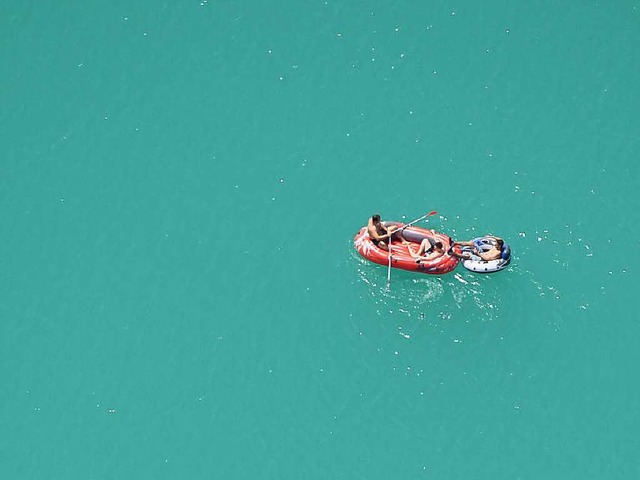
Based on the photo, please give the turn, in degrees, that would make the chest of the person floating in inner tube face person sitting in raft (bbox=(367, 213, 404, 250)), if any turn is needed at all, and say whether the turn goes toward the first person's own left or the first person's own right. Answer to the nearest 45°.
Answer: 0° — they already face them

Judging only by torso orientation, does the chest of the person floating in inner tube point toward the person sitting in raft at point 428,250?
yes

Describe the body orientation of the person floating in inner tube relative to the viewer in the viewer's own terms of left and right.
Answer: facing to the left of the viewer

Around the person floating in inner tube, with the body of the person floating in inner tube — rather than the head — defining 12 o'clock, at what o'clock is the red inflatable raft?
The red inflatable raft is roughly at 12 o'clock from the person floating in inner tube.
